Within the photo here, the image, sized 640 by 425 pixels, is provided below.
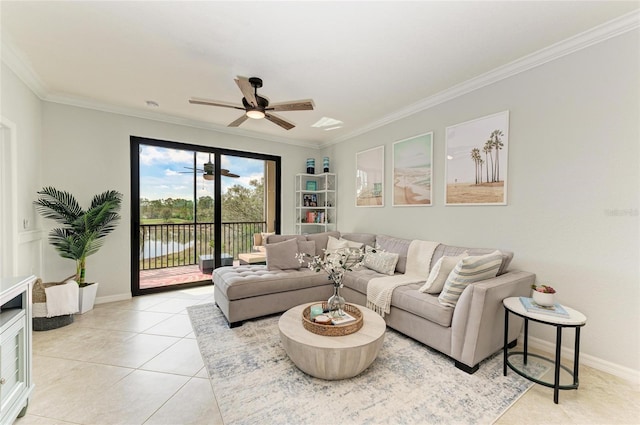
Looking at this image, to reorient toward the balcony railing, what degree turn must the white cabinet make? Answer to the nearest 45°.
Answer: approximately 90° to its left

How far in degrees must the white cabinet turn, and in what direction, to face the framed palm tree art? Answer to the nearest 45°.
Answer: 0° — it already faces it

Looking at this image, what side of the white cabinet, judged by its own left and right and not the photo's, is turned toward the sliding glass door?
left

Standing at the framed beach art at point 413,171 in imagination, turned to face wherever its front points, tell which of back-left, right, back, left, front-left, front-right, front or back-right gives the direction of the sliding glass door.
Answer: front-right

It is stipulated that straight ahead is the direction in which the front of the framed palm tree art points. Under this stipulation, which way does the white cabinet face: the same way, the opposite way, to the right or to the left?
the opposite way

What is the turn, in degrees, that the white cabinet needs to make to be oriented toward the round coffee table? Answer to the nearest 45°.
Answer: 0° — it already faces it

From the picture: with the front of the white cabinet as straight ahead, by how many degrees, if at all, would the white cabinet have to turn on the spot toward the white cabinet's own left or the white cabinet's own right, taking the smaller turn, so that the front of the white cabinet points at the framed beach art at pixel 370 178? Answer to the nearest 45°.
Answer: approximately 45° to the white cabinet's own left

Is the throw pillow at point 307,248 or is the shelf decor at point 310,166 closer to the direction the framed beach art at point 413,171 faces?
the throw pillow

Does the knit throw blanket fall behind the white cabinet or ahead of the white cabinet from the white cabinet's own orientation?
ahead

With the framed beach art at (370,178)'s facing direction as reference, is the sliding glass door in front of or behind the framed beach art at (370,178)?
in front
